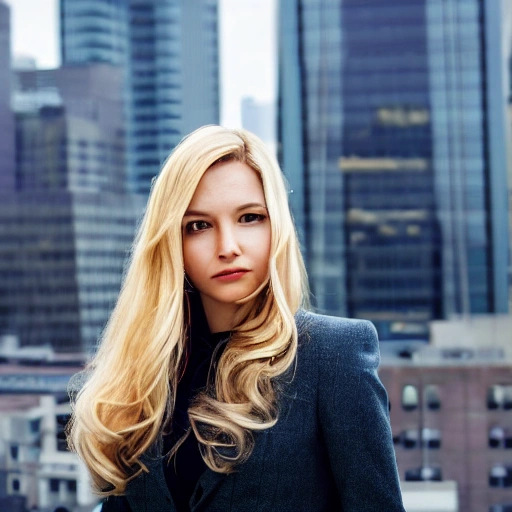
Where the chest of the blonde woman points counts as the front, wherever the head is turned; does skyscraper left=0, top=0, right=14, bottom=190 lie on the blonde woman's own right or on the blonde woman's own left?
on the blonde woman's own right

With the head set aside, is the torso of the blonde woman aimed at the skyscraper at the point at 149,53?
no

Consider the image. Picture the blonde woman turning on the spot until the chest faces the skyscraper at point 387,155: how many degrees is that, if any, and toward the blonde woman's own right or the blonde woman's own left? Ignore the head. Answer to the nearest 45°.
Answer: approximately 135° to the blonde woman's own right

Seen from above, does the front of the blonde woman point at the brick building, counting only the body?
no

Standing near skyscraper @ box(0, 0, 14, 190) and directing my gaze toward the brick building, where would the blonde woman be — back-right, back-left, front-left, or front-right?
front-right

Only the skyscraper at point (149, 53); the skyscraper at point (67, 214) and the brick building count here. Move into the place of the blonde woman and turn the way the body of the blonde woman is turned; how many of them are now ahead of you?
0

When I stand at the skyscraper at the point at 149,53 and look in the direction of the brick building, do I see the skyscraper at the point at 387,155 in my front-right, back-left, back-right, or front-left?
front-left

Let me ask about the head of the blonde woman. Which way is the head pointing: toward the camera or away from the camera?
toward the camera

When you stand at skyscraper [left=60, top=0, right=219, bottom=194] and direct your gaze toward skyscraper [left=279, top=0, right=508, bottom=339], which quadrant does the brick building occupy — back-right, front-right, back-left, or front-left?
front-right

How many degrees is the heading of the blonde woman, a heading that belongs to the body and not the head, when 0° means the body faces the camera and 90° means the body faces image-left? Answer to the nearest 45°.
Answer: approximately 45°

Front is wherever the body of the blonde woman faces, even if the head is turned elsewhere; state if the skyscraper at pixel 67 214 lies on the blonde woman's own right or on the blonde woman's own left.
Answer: on the blonde woman's own right
